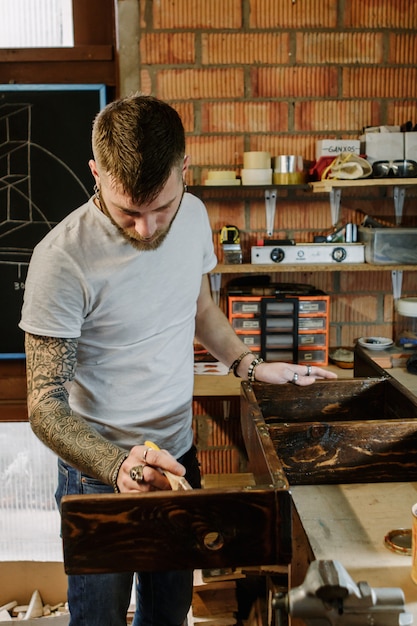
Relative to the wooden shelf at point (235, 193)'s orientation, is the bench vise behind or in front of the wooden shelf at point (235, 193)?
in front

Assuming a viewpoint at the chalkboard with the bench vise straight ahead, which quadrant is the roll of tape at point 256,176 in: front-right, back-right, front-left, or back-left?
front-left

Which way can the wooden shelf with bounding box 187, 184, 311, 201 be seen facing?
toward the camera

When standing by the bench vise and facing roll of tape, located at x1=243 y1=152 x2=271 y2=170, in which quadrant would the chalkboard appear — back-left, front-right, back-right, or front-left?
front-left

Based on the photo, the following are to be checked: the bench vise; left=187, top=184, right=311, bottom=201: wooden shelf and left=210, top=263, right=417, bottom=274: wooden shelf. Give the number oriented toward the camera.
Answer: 2

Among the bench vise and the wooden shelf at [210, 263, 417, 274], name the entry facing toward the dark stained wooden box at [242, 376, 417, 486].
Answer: the wooden shelf

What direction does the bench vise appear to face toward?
to the viewer's left

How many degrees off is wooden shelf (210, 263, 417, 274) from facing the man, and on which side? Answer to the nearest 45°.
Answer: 0° — it already faces them

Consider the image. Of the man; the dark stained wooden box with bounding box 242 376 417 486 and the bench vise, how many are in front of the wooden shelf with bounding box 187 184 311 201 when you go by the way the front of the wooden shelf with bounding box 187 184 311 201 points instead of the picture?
3

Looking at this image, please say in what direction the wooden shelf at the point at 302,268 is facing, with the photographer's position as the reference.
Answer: facing the viewer
